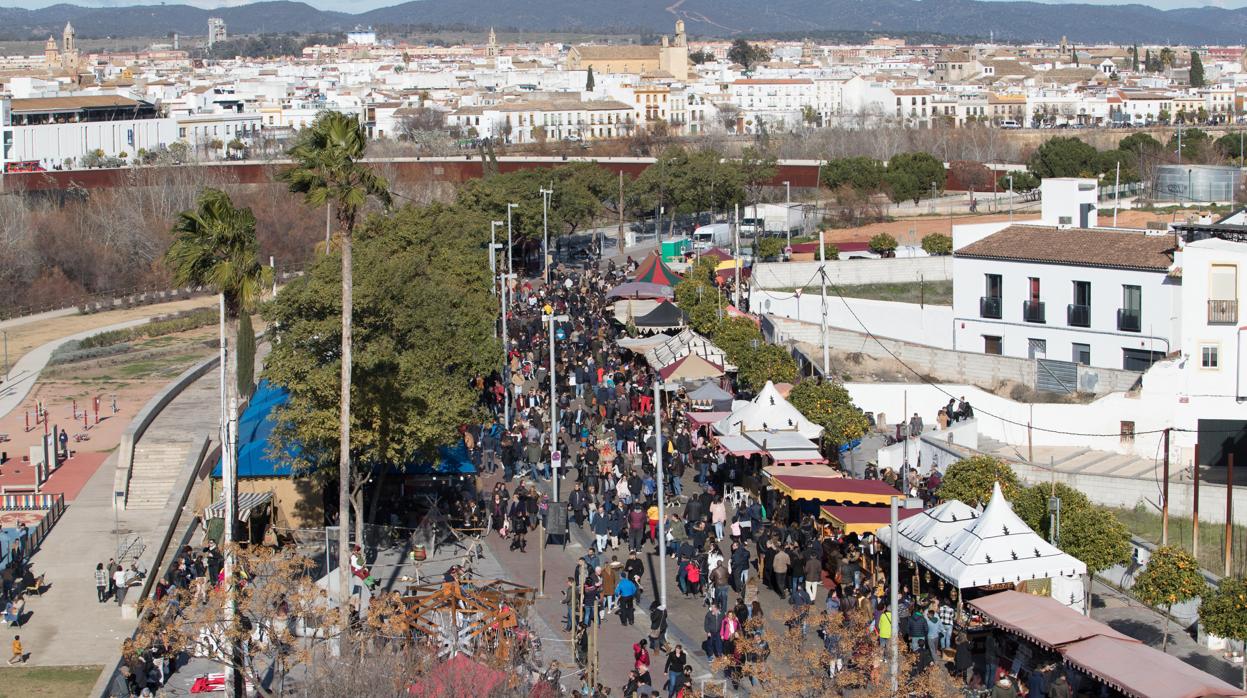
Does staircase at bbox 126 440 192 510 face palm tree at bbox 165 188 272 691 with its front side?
yes

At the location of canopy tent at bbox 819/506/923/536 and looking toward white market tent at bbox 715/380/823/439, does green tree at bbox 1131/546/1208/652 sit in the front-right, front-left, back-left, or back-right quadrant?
back-right

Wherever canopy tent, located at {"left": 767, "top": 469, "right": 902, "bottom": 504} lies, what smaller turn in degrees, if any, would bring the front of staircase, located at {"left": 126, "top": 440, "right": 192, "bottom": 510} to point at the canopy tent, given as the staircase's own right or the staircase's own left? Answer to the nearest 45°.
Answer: approximately 45° to the staircase's own left

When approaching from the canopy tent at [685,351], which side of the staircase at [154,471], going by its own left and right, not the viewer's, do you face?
left

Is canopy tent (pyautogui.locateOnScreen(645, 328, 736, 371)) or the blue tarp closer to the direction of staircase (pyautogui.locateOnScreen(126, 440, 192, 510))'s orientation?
the blue tarp

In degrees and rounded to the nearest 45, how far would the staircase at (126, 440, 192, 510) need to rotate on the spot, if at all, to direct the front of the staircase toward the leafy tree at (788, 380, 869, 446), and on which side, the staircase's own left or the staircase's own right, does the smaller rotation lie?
approximately 45° to the staircase's own left

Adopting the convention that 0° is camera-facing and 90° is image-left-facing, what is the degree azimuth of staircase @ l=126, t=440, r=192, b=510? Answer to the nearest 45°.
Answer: approximately 0°

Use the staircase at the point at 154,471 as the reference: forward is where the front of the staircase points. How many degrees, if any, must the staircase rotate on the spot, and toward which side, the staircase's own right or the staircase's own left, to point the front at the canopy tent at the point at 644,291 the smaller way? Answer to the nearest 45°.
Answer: approximately 135° to the staircase's own left
